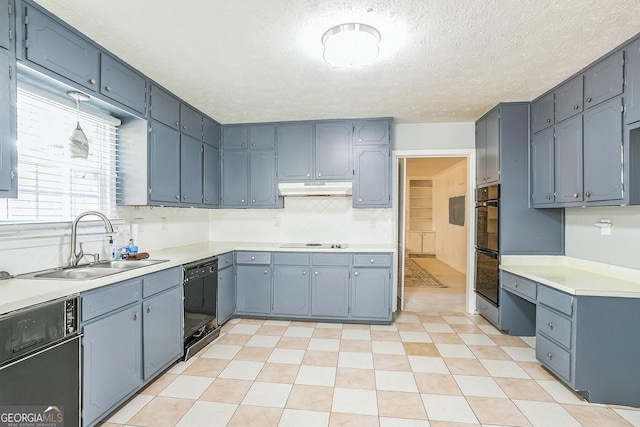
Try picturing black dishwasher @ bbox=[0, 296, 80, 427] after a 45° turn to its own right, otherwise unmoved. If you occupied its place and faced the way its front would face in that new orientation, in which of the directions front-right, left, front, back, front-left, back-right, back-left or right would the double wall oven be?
left

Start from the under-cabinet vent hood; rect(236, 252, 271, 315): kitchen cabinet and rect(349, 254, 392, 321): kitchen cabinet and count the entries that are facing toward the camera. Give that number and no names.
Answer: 3

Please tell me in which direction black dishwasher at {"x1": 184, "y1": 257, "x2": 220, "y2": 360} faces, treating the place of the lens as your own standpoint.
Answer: facing the viewer and to the right of the viewer

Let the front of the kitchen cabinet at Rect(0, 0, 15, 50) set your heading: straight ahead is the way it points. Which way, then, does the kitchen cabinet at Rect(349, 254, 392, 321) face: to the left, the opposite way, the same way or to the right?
to the right

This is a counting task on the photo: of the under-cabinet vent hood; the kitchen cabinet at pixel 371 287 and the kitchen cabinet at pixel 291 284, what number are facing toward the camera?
3

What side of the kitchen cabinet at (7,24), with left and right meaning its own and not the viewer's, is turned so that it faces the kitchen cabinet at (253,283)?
left

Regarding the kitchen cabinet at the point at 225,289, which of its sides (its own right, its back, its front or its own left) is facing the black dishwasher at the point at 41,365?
right

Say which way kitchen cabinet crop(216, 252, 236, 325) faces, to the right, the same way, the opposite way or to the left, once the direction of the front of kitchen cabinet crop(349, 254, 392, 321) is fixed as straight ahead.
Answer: to the left

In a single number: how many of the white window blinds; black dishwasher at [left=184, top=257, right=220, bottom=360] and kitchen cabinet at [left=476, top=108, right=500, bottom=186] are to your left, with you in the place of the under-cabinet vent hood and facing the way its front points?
1

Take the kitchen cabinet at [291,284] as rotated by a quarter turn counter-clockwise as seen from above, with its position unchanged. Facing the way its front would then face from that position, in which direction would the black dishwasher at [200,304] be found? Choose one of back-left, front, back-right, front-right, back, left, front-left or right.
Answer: back-right

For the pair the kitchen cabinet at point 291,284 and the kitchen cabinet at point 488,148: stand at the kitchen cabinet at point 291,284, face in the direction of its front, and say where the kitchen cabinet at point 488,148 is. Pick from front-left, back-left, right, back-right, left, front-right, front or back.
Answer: left

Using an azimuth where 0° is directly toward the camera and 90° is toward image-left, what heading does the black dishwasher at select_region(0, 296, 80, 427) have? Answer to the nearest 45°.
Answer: approximately 315°
